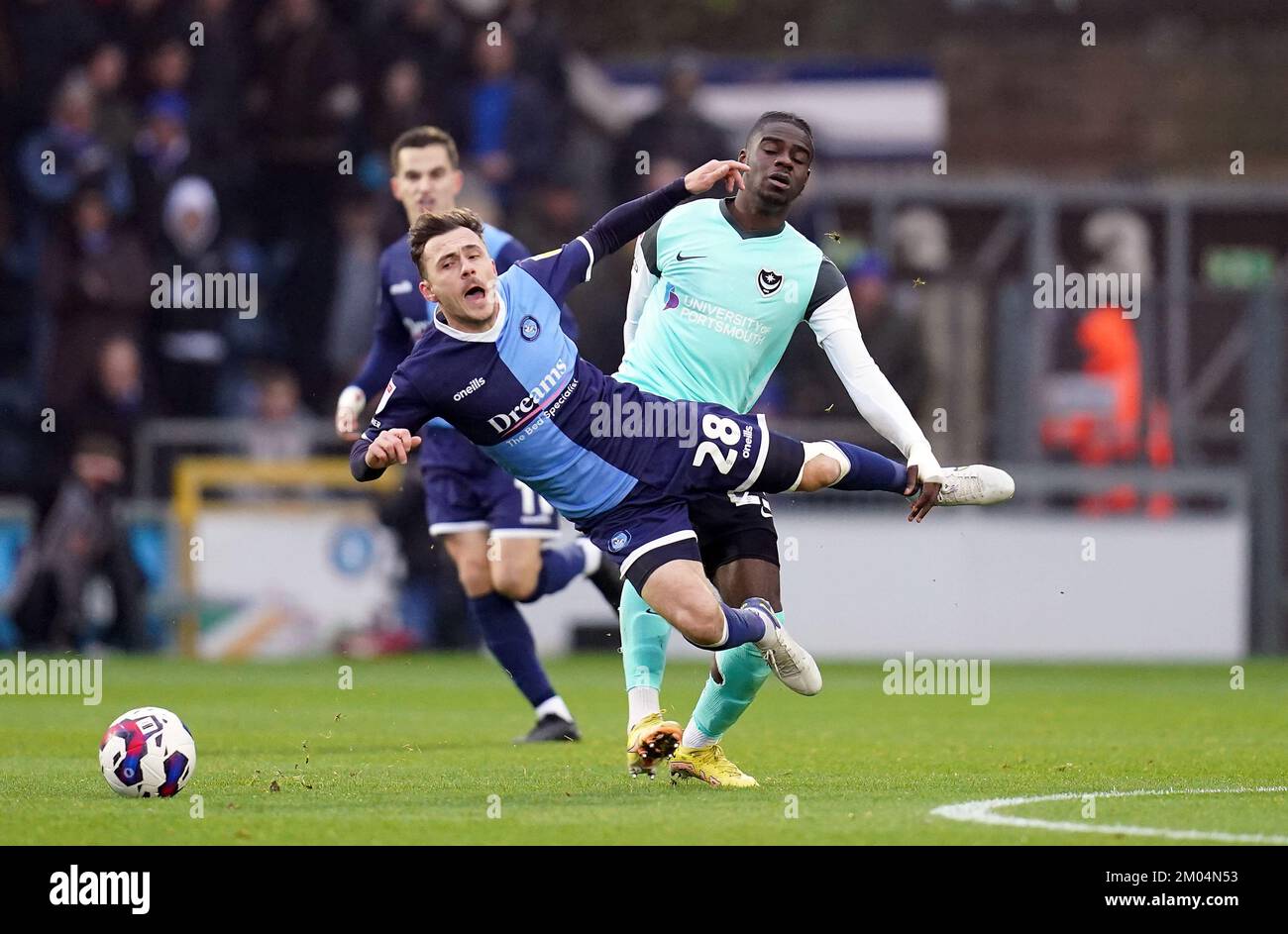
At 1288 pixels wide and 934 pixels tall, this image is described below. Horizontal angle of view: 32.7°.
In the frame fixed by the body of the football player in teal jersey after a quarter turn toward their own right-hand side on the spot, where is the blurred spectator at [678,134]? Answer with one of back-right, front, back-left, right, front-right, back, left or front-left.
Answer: right

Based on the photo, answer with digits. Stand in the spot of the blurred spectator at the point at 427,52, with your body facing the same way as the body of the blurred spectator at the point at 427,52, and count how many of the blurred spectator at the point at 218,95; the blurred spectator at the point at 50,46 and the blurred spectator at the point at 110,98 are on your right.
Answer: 3

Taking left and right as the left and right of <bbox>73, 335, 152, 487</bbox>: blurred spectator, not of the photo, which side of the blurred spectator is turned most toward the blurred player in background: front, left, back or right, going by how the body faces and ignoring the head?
front

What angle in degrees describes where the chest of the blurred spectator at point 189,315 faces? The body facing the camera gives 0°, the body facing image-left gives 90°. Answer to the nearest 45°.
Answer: approximately 0°

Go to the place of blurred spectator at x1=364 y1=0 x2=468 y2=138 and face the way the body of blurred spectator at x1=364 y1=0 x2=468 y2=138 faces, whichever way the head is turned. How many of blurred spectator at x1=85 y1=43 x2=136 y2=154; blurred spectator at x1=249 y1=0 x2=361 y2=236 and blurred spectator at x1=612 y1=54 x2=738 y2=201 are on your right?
2

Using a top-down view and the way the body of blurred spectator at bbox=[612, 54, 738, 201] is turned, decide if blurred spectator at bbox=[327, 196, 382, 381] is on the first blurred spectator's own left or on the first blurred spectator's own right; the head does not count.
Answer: on the first blurred spectator's own right
